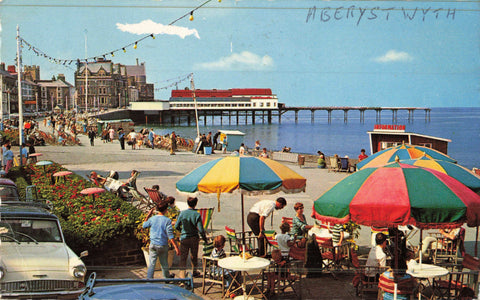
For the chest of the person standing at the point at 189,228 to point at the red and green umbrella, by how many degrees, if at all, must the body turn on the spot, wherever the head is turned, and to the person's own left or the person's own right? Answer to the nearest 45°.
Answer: approximately 135° to the person's own right

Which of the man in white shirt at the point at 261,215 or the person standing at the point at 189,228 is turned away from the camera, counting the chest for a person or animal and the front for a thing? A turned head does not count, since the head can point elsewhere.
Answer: the person standing

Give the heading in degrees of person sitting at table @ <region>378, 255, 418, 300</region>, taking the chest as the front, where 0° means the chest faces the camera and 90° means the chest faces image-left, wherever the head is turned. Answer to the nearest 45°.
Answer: approximately 180°

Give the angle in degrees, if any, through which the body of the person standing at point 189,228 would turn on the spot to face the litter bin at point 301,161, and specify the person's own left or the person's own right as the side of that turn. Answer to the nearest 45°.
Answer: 0° — they already face it

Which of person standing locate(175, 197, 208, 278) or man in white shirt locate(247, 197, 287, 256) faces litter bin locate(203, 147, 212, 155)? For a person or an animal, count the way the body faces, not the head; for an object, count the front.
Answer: the person standing

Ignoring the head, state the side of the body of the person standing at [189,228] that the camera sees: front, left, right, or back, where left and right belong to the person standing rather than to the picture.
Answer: back

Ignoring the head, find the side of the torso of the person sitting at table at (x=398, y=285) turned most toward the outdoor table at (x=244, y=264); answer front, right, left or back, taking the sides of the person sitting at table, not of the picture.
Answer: left

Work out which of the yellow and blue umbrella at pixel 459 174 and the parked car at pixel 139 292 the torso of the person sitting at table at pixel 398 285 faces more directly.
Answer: the yellow and blue umbrella
